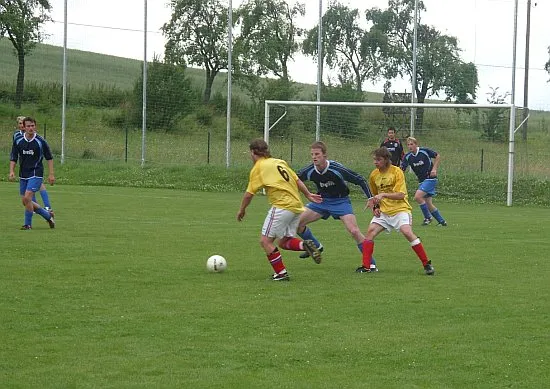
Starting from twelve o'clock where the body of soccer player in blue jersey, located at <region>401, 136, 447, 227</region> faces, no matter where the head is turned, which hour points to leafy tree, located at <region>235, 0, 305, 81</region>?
The leafy tree is roughly at 4 o'clock from the soccer player in blue jersey.

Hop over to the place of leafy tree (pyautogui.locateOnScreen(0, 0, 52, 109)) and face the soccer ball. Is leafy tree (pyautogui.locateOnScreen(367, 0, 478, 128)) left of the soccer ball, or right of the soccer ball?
left

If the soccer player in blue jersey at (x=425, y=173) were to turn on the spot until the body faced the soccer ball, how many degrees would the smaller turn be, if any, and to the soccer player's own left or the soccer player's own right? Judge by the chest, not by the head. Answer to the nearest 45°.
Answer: approximately 45° to the soccer player's own left

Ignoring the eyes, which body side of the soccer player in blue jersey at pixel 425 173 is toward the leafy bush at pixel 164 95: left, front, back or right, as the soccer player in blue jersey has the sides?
right

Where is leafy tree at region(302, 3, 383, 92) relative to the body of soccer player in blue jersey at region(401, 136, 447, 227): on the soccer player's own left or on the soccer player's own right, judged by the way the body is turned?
on the soccer player's own right

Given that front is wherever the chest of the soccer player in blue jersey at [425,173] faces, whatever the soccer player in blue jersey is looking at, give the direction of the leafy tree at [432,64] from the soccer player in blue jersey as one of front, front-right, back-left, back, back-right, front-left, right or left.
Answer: back-right

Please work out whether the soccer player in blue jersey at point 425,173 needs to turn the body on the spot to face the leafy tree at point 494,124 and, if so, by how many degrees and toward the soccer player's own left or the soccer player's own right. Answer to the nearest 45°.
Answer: approximately 135° to the soccer player's own right

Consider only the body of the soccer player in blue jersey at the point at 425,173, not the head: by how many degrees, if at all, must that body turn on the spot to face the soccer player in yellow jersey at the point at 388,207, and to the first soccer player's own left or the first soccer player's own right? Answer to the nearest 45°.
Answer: approximately 45° to the first soccer player's own left

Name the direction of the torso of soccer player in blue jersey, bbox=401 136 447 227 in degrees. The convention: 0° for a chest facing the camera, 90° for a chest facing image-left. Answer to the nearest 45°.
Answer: approximately 45°

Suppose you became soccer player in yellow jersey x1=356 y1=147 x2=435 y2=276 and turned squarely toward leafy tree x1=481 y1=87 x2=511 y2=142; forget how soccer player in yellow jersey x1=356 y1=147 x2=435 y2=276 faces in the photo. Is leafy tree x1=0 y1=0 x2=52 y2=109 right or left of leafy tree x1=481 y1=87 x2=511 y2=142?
left

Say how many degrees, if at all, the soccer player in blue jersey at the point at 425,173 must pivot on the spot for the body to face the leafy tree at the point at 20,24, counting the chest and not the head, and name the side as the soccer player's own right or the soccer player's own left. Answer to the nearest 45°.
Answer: approximately 90° to the soccer player's own right

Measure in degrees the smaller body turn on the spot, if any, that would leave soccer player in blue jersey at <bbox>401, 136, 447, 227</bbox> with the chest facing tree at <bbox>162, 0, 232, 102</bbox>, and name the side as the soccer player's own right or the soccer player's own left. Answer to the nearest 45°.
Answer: approximately 90° to the soccer player's own right
